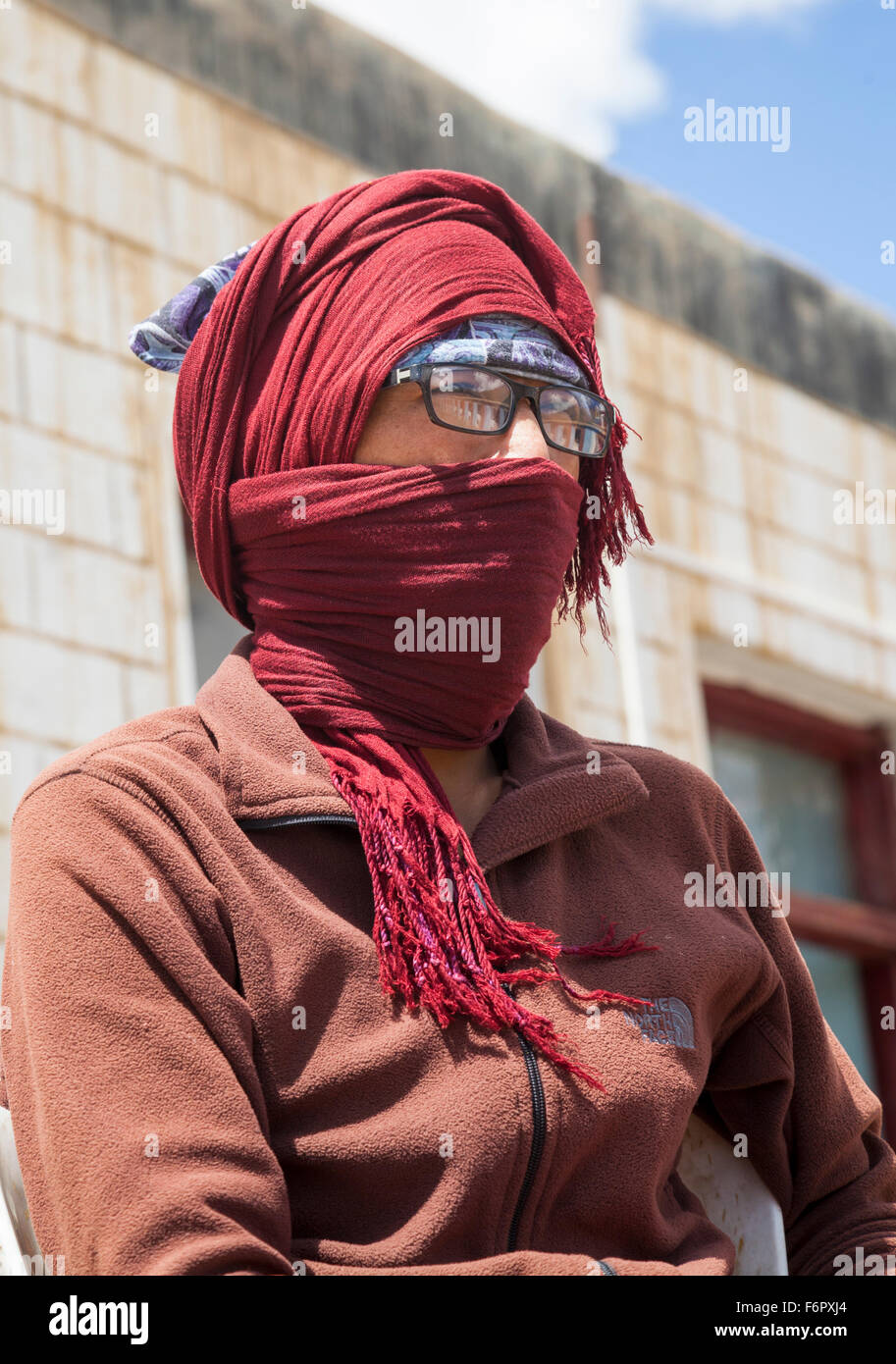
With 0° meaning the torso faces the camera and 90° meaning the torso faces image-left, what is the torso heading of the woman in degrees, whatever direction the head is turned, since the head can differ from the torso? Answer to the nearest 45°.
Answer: approximately 315°

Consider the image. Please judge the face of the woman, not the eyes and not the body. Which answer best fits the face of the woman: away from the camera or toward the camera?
toward the camera

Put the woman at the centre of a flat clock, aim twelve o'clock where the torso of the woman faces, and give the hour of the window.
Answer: The window is roughly at 8 o'clock from the woman.
